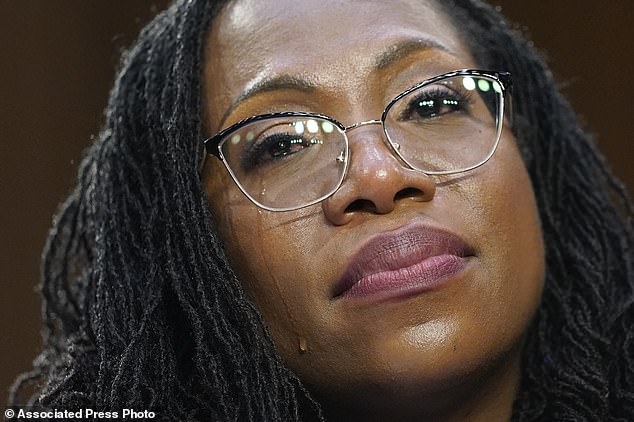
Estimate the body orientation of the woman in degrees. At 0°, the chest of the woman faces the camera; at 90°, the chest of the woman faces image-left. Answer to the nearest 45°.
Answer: approximately 0°
